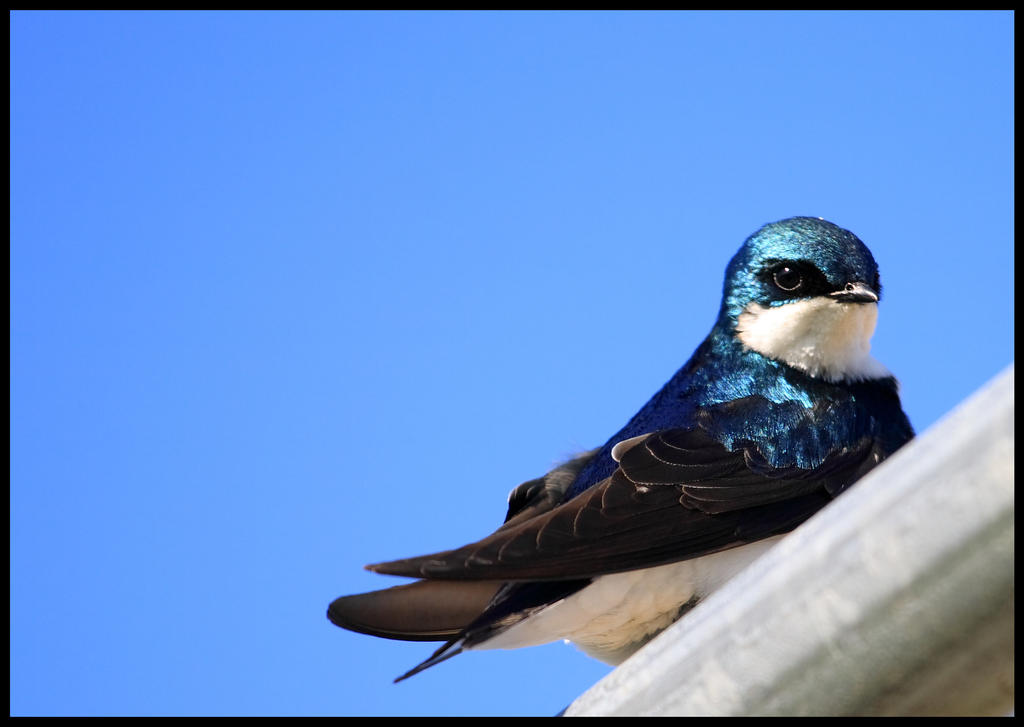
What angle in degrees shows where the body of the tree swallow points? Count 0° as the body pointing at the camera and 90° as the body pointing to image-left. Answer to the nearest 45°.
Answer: approximately 270°
